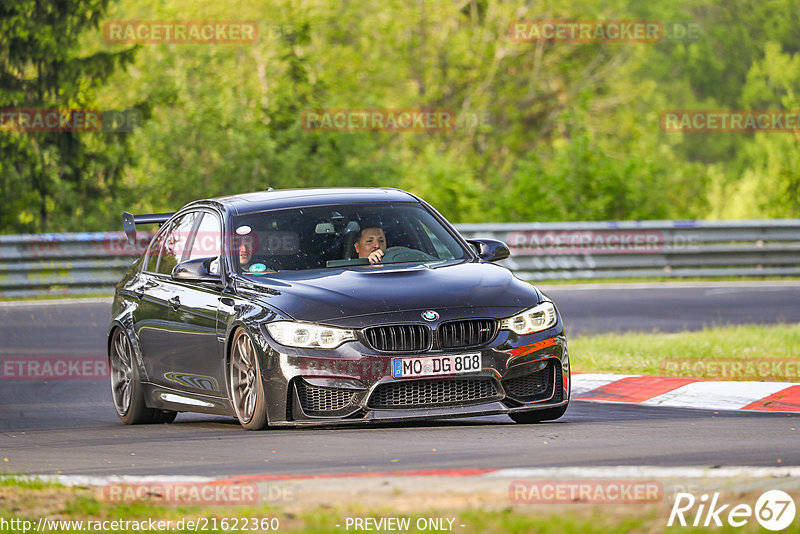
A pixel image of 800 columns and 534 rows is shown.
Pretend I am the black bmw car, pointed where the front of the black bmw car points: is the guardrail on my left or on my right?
on my left

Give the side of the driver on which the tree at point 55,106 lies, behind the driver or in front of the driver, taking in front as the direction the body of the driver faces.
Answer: behind

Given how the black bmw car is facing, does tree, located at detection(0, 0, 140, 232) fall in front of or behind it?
behind

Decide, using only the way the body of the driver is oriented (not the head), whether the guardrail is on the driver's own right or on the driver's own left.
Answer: on the driver's own left

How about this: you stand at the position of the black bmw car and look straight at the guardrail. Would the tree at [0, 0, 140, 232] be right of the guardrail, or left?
left
